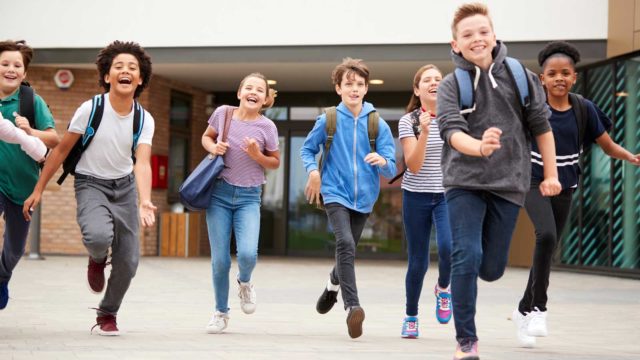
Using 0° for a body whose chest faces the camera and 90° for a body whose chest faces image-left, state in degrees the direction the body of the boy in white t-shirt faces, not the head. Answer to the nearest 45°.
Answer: approximately 0°

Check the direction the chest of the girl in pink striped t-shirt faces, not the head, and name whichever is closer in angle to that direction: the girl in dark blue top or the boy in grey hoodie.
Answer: the boy in grey hoodie

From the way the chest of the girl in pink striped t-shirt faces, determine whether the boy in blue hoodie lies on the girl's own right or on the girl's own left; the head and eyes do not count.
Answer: on the girl's own left

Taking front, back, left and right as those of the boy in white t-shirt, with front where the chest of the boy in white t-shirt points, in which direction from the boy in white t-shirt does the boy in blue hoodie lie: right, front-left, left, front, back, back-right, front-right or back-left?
left

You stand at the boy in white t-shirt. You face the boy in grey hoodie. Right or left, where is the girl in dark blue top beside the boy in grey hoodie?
left

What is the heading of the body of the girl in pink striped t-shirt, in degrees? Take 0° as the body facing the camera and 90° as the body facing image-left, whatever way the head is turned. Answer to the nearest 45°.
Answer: approximately 0°
